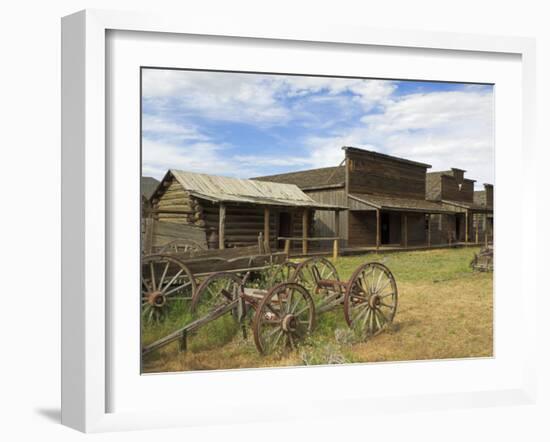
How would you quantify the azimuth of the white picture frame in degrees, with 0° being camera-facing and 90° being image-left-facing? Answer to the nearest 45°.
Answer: approximately 315°
